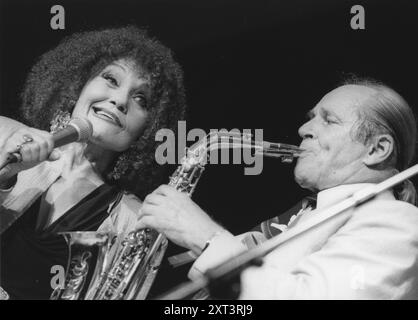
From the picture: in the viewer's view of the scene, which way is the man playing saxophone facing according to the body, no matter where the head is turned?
to the viewer's left

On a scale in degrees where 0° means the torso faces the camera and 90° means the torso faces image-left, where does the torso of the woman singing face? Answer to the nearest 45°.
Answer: approximately 0°

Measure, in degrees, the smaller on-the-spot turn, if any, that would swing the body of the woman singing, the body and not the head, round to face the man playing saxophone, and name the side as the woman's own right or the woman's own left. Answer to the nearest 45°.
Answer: approximately 45° to the woman's own left

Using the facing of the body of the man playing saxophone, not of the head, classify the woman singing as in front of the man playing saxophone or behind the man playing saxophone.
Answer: in front

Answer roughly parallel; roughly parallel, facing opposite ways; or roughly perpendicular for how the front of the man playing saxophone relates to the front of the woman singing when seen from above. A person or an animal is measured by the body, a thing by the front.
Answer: roughly perpendicular

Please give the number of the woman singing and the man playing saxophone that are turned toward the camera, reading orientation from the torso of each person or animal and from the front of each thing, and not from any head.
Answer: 1
